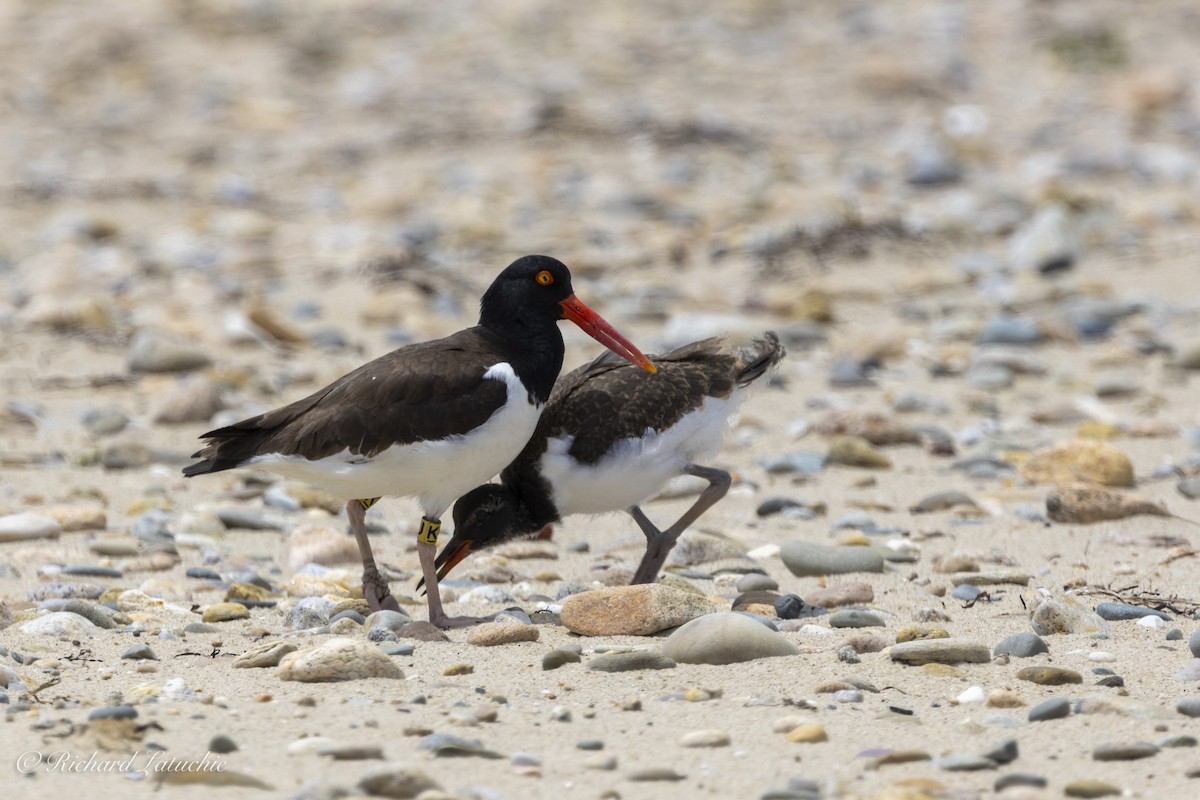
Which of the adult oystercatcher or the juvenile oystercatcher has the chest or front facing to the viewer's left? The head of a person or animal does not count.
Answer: the juvenile oystercatcher

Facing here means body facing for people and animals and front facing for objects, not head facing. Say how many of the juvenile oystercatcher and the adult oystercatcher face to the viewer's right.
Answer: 1

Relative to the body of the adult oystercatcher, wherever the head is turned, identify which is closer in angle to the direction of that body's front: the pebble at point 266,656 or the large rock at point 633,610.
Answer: the large rock

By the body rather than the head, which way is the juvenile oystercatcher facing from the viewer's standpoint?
to the viewer's left

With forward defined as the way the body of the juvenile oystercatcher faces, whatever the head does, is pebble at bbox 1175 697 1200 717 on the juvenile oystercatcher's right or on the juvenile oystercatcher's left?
on the juvenile oystercatcher's left

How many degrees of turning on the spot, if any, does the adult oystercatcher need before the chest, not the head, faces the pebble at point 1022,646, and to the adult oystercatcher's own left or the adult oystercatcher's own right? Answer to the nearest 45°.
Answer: approximately 45° to the adult oystercatcher's own right

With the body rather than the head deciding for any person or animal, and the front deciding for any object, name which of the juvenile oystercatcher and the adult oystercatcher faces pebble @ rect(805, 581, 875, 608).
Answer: the adult oystercatcher

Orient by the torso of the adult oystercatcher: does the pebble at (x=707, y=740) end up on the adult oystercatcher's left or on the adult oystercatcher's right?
on the adult oystercatcher's right

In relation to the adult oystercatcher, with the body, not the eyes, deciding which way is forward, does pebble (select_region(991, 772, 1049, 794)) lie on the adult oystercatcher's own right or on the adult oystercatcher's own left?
on the adult oystercatcher's own right

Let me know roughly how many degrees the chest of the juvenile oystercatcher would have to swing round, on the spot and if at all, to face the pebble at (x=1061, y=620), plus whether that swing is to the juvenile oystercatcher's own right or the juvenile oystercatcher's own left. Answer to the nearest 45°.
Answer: approximately 135° to the juvenile oystercatcher's own left

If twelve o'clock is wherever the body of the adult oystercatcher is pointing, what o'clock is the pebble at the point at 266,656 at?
The pebble is roughly at 4 o'clock from the adult oystercatcher.

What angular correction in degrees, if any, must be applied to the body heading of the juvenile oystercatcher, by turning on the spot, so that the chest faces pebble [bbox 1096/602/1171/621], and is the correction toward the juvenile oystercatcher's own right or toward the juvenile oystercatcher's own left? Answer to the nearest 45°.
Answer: approximately 135° to the juvenile oystercatcher's own left

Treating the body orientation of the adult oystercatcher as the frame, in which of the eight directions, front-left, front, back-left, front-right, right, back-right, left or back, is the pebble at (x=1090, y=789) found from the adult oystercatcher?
front-right

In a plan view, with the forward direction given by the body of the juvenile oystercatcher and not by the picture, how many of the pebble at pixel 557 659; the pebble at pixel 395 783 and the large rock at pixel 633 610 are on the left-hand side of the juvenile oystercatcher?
3

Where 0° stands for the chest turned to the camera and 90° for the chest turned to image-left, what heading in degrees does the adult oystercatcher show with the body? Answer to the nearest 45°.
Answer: approximately 270°

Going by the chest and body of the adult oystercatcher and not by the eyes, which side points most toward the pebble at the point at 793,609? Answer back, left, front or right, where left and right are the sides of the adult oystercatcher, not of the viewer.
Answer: front

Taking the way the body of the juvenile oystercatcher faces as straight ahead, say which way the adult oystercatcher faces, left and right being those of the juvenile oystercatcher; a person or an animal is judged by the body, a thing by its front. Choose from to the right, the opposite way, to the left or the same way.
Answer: the opposite way

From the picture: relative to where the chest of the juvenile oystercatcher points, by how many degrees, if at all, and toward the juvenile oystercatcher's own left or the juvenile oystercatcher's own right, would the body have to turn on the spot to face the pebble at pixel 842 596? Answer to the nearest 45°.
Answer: approximately 135° to the juvenile oystercatcher's own left
